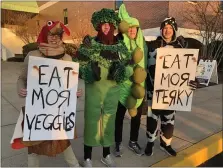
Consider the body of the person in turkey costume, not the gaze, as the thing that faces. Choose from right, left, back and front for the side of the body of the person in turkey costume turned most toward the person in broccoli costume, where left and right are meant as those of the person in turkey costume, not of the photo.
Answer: left

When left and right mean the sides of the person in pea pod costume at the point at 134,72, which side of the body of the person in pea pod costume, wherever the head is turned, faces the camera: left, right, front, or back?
front

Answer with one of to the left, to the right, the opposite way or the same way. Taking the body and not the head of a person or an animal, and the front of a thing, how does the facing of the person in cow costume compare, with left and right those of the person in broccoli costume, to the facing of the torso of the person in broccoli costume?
the same way

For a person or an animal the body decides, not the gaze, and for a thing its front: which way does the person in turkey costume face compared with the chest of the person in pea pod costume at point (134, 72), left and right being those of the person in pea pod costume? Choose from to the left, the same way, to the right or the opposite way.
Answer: the same way

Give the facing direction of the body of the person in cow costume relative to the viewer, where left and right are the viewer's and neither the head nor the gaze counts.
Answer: facing the viewer

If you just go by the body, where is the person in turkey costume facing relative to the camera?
toward the camera

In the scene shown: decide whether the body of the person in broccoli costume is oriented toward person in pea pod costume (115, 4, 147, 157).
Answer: no

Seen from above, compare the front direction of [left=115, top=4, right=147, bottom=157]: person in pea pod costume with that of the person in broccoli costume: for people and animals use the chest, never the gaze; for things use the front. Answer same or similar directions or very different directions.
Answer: same or similar directions

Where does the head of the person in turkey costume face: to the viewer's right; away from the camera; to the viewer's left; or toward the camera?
toward the camera

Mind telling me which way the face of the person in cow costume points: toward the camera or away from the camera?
toward the camera

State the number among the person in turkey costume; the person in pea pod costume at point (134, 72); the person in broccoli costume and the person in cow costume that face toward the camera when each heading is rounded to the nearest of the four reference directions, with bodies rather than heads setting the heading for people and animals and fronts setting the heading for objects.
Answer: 4

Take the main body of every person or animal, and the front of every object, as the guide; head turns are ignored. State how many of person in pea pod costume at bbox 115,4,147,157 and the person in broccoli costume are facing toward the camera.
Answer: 2
